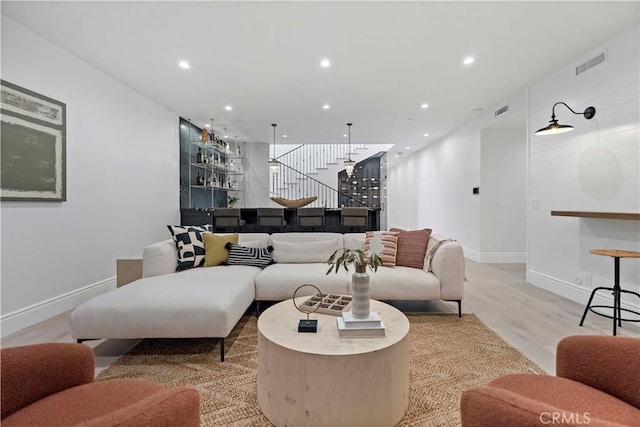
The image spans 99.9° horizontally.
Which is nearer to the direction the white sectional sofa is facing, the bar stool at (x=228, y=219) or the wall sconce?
the wall sconce

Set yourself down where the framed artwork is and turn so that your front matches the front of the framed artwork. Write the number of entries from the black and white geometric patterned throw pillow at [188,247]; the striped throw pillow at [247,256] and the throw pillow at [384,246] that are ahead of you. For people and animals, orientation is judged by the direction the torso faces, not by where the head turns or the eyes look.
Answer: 3

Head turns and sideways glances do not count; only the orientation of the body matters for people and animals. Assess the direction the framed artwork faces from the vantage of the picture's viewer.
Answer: facing the viewer and to the right of the viewer

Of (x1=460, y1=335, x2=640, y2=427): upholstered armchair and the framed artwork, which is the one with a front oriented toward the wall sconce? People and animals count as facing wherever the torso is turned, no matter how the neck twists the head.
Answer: the framed artwork

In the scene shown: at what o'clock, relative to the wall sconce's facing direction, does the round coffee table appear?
The round coffee table is roughly at 11 o'clock from the wall sconce.

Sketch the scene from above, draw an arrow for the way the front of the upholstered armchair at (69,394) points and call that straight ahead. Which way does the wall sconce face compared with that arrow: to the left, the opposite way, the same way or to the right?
the opposite way

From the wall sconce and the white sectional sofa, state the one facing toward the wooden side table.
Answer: the wall sconce

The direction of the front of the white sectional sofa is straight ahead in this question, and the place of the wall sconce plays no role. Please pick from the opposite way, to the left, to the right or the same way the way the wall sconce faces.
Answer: to the right

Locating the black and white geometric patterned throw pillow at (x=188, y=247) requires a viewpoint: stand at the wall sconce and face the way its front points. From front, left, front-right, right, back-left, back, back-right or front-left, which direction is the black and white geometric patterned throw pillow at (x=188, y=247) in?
front

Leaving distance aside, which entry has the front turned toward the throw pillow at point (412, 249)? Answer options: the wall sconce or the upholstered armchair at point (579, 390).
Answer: the wall sconce

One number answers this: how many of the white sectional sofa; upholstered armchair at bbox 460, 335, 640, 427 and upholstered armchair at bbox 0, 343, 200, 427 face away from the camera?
0

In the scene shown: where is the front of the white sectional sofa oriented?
toward the camera

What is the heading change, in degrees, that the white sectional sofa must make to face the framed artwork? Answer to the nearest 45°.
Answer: approximately 90° to its right

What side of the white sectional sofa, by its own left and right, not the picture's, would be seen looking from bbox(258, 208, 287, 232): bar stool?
back

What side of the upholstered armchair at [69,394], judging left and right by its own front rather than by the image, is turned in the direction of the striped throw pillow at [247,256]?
left

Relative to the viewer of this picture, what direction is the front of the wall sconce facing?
facing the viewer and to the left of the viewer
